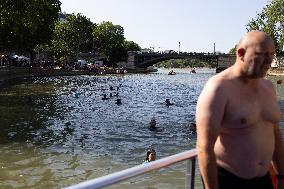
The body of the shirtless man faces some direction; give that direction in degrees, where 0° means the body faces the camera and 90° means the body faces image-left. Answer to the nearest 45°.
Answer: approximately 315°

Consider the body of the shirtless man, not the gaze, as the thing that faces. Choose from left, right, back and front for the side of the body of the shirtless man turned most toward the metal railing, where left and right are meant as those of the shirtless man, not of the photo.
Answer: right
